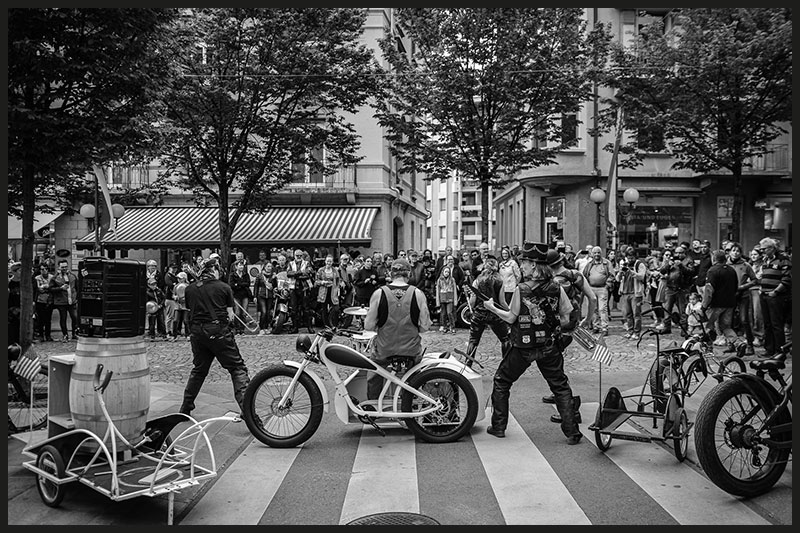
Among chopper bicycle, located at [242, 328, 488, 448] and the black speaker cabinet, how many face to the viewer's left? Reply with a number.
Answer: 1

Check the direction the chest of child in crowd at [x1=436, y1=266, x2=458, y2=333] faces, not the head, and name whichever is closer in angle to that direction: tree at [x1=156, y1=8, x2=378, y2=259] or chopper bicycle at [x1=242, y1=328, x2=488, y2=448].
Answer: the chopper bicycle

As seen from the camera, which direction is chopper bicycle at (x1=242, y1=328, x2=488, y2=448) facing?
to the viewer's left

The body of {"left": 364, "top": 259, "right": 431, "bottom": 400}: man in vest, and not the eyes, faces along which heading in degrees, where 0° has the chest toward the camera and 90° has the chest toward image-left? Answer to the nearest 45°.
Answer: approximately 180°

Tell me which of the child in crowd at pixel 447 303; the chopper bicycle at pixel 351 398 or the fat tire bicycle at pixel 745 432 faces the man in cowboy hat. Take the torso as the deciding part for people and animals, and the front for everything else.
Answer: the child in crowd

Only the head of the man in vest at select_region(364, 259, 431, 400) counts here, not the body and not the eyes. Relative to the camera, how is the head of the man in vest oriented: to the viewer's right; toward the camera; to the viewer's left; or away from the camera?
away from the camera

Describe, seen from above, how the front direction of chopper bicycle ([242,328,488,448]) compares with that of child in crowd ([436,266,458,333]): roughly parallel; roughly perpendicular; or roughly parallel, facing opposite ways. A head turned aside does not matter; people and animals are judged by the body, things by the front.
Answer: roughly perpendicular

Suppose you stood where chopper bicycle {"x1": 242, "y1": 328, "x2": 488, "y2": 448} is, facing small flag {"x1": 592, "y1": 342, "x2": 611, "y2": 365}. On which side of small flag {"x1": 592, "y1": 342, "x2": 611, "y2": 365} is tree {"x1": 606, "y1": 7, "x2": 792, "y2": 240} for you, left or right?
left

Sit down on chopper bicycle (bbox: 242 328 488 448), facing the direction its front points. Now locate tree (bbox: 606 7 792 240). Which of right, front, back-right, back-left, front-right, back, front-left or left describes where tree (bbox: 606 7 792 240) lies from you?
back-right
